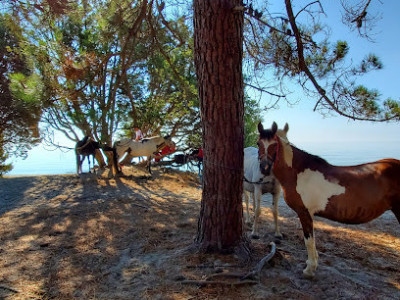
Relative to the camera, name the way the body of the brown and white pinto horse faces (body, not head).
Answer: to the viewer's left

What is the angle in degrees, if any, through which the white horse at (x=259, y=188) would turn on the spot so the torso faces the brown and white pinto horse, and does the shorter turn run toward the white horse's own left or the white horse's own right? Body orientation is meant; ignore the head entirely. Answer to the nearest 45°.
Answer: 0° — it already faces it

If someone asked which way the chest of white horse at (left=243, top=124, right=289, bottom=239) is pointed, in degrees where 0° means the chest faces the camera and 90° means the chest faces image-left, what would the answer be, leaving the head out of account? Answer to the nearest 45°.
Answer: approximately 315°

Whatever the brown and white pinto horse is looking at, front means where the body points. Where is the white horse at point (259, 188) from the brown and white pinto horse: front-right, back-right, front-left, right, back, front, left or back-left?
front-right

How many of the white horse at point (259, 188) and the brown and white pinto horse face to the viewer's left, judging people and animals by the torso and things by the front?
1
